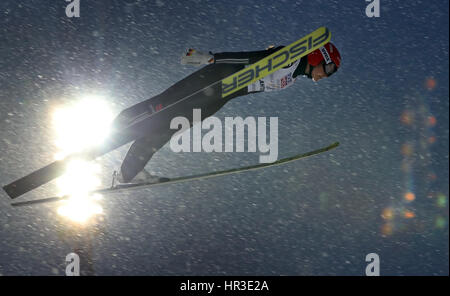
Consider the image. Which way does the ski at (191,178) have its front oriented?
to the viewer's right
